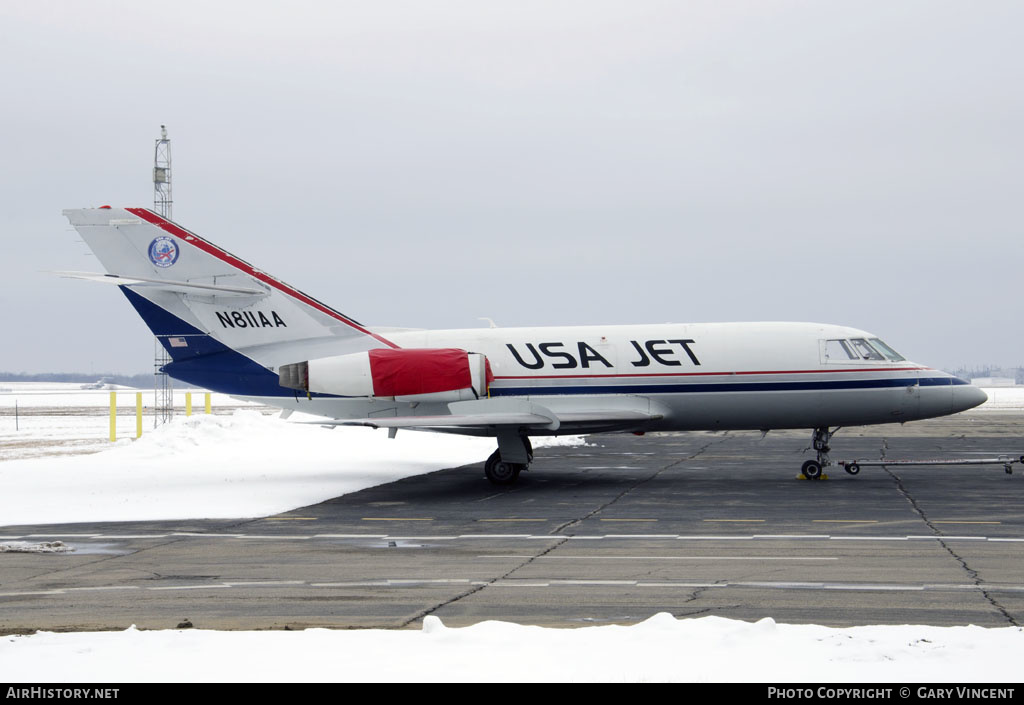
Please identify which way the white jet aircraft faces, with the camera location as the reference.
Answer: facing to the right of the viewer
